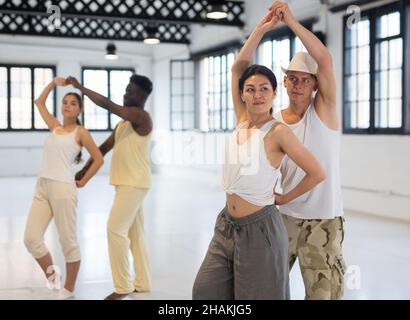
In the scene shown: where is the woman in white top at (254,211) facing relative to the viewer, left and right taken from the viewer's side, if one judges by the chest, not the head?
facing the viewer and to the left of the viewer

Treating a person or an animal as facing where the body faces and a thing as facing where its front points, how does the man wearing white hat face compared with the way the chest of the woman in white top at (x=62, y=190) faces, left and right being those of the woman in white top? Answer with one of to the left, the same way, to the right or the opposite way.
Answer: the same way

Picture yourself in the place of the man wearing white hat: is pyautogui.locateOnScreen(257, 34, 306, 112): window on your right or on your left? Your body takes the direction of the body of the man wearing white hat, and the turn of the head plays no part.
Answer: on your right

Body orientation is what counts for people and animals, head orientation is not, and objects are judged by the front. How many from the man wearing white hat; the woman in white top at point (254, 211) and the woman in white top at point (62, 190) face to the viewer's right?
0

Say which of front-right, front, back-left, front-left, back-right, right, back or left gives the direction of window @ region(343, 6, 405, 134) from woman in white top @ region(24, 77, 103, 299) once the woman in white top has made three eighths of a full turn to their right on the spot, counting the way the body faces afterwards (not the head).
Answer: front-right

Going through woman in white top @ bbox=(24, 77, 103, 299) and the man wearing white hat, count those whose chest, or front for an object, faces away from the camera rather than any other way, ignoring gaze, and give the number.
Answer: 0

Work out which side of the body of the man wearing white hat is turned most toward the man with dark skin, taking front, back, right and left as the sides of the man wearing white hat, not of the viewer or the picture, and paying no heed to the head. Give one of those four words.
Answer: right

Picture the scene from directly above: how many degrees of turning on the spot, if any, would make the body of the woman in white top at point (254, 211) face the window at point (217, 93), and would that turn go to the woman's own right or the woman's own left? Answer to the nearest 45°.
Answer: approximately 135° to the woman's own right

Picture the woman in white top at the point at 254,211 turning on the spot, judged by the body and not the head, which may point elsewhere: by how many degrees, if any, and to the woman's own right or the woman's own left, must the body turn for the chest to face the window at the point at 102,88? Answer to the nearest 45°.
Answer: approximately 135° to the woman's own right
